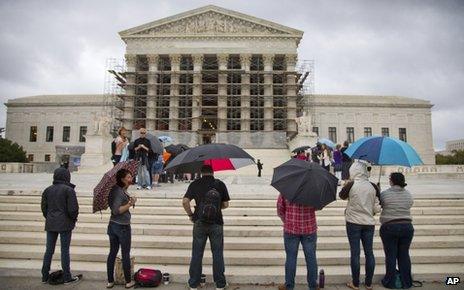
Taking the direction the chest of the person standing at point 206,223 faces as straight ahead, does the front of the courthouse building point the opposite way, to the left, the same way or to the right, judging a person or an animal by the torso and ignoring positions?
the opposite way

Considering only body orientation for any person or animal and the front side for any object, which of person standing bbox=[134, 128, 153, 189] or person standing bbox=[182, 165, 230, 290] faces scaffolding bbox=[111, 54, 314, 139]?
person standing bbox=[182, 165, 230, 290]

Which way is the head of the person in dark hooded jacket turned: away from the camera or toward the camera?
away from the camera

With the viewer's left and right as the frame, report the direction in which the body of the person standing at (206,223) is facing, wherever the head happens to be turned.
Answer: facing away from the viewer

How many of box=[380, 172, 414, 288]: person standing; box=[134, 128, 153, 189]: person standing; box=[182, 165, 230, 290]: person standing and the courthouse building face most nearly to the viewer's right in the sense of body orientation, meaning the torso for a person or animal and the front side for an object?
0

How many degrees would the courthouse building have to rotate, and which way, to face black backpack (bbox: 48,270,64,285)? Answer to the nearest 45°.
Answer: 0° — it already faces it

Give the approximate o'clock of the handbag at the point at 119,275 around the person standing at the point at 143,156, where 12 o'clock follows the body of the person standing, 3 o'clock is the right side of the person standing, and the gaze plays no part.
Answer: The handbag is roughly at 12 o'clock from the person standing.

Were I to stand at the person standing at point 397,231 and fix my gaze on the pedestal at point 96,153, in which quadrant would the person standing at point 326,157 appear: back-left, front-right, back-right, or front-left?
front-right

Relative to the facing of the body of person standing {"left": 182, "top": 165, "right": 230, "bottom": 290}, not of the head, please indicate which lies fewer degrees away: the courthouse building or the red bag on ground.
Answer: the courthouse building

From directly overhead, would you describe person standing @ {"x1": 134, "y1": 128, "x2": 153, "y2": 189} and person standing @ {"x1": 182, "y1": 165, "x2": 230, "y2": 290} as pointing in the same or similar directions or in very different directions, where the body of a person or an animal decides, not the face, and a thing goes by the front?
very different directions

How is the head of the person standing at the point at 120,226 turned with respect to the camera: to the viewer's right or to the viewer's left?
to the viewer's right

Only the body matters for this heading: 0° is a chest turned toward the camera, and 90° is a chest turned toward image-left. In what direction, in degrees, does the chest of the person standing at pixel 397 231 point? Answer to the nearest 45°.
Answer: approximately 180°

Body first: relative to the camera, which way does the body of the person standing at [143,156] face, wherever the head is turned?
toward the camera
